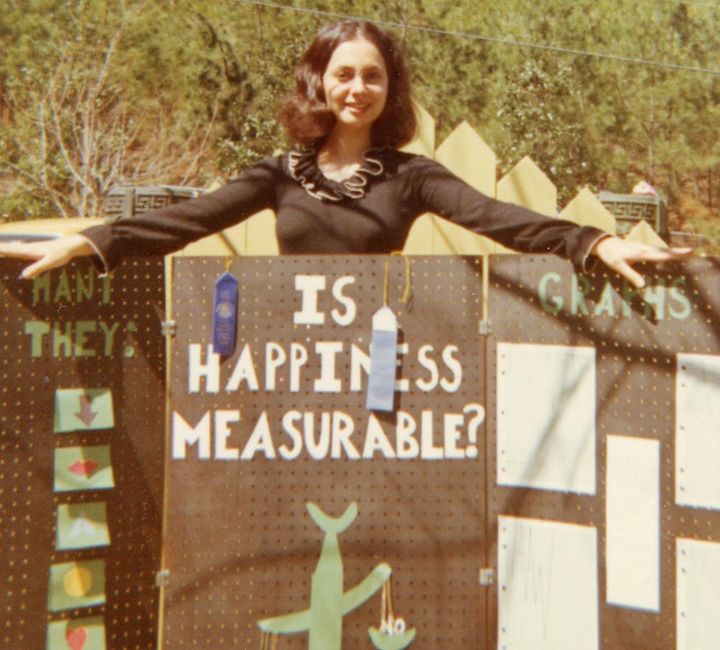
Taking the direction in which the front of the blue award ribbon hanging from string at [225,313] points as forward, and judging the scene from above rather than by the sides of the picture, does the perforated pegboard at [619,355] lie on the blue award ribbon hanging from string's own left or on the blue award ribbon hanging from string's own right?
on the blue award ribbon hanging from string's own left

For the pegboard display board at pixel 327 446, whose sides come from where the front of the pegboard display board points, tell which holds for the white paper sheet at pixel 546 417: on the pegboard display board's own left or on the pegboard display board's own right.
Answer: on the pegboard display board's own left

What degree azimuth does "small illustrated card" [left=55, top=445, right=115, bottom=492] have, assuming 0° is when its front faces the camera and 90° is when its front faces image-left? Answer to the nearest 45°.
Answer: approximately 0°
